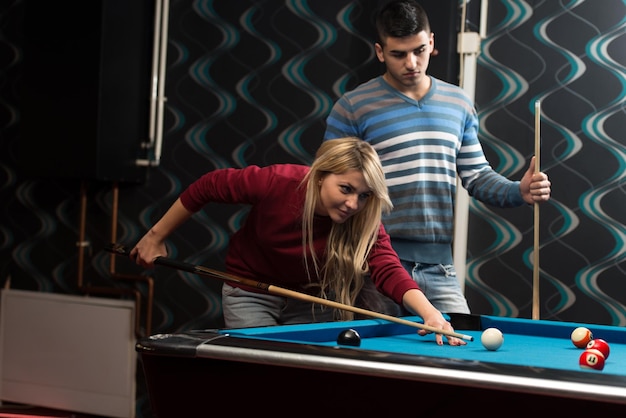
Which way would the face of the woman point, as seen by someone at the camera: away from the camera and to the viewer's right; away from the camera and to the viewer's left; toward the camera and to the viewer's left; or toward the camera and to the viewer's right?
toward the camera and to the viewer's right

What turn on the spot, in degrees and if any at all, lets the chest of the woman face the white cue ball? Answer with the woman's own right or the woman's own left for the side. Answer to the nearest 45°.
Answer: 0° — they already face it

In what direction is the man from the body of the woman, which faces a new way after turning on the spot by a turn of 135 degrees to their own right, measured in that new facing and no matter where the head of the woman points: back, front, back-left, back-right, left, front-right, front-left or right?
back-right

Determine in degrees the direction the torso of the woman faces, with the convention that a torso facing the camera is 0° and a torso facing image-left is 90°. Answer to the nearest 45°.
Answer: approximately 315°
